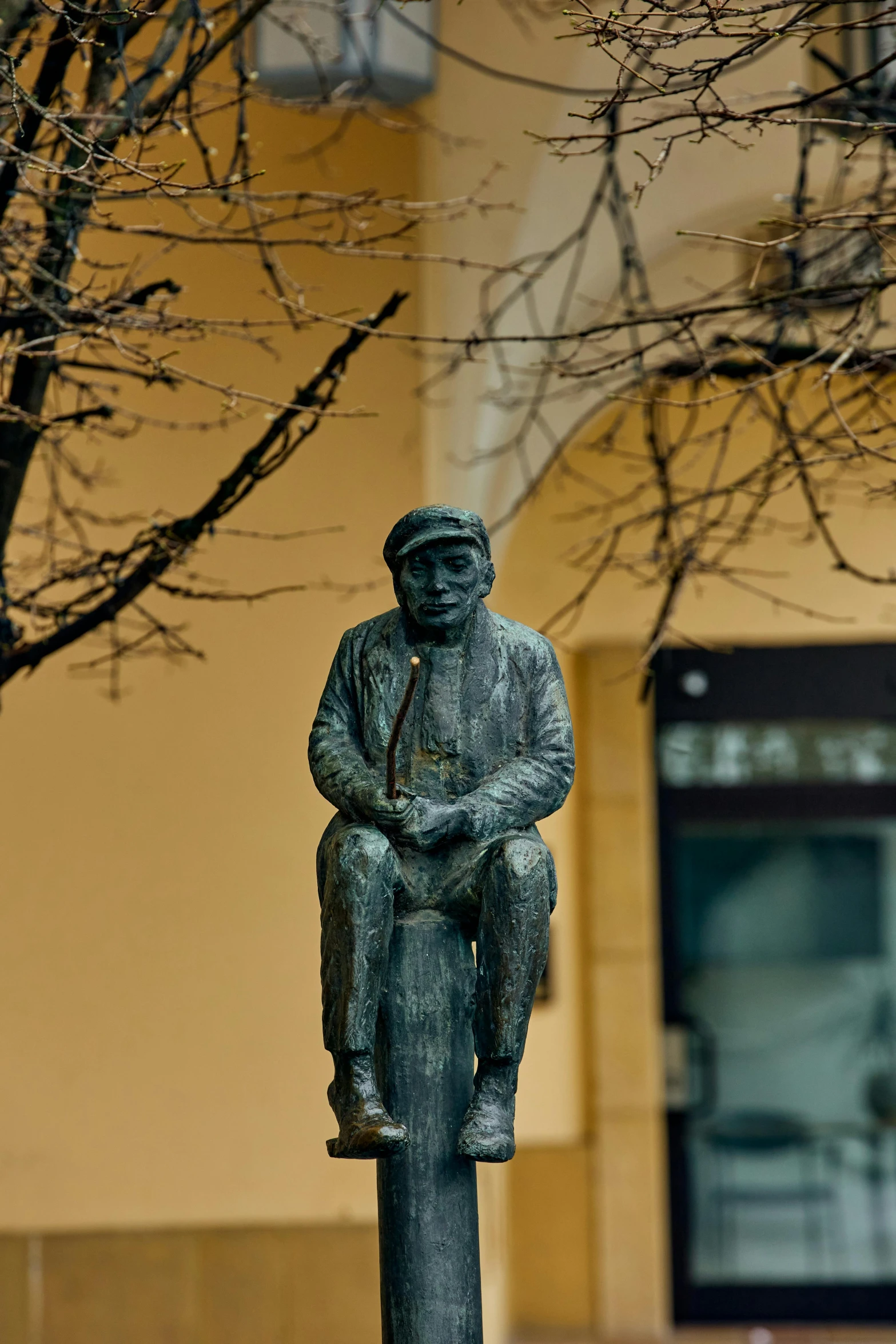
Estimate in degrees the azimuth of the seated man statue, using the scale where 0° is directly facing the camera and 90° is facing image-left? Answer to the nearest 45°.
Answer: approximately 0°

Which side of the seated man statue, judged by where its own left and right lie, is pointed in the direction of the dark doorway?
back
